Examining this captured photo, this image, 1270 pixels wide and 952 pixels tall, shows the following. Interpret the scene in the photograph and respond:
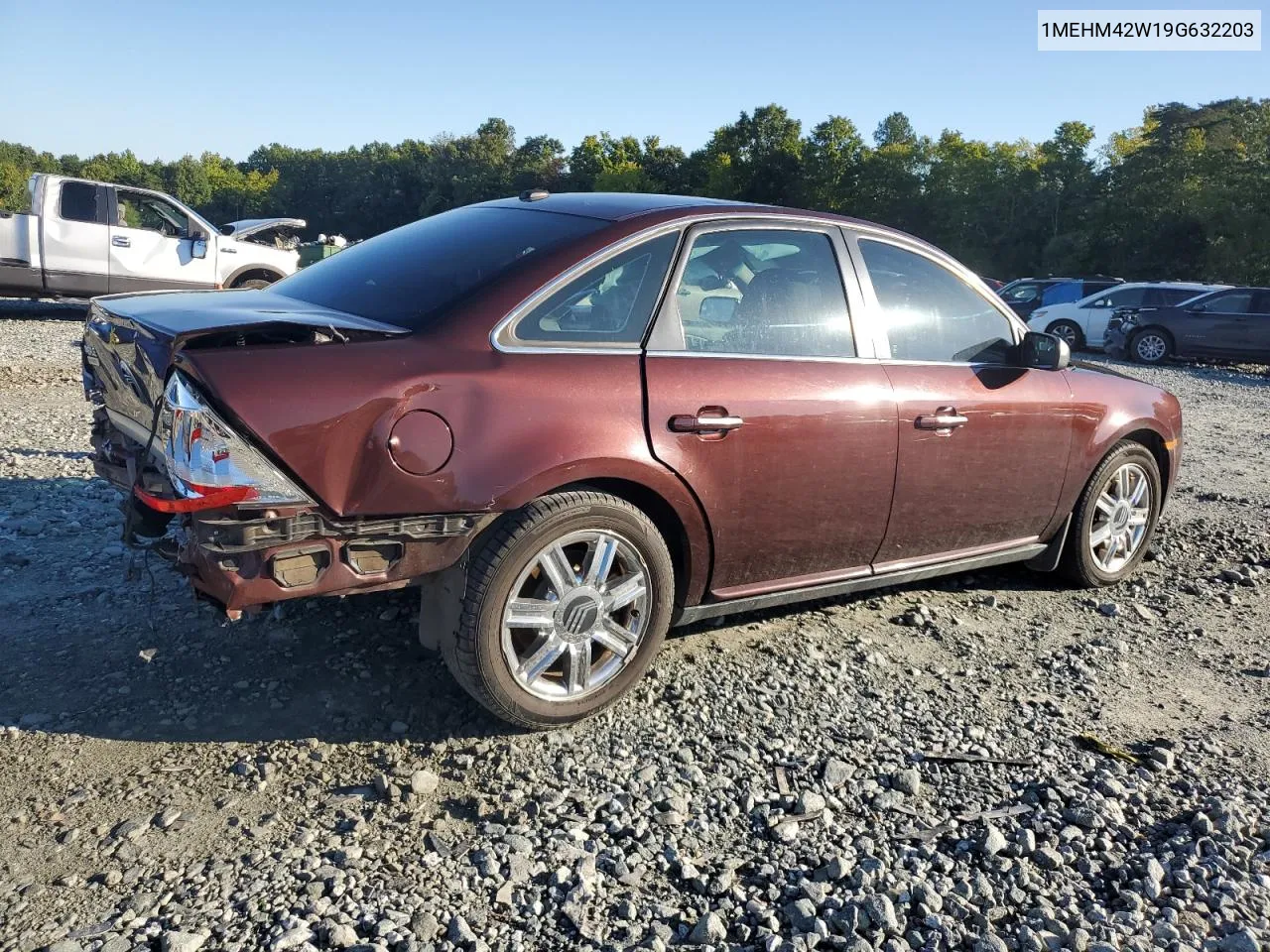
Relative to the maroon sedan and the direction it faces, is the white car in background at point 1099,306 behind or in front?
in front

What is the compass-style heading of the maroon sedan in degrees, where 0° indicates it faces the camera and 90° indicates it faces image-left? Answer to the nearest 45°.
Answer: approximately 225°

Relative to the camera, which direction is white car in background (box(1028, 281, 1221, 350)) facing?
to the viewer's left

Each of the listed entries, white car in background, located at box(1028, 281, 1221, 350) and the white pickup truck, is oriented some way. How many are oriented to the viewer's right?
1

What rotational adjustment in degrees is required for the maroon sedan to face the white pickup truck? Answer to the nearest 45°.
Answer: approximately 90° to its left

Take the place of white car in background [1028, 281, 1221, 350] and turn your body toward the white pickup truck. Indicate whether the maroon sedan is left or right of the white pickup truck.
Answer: left

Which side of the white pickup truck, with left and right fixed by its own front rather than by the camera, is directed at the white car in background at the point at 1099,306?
front

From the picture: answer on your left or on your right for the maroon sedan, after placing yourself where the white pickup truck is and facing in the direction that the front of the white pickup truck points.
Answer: on your right

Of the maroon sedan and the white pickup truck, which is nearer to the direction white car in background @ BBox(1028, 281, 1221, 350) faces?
the white pickup truck

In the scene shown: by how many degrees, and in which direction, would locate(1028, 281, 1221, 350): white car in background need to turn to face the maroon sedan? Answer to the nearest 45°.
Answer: approximately 90° to its left

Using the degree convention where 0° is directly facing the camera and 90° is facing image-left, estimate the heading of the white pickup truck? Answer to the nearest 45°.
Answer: approximately 270°

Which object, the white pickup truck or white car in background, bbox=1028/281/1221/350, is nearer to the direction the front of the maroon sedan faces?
the white car in background
